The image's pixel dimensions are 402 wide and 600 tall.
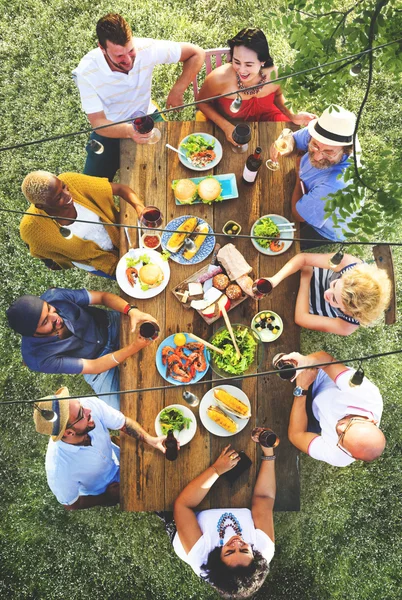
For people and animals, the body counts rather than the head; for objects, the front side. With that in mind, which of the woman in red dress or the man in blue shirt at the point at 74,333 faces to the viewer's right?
the man in blue shirt

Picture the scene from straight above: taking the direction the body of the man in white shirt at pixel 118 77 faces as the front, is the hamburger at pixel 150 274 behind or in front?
in front

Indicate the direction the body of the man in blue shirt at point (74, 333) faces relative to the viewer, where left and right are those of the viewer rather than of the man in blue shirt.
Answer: facing to the right of the viewer

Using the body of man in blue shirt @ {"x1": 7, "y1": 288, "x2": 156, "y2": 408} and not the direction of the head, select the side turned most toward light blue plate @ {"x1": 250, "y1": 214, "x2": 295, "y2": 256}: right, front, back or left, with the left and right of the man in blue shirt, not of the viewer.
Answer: front

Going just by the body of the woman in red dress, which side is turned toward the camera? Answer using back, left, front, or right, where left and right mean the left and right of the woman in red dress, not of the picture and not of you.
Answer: front

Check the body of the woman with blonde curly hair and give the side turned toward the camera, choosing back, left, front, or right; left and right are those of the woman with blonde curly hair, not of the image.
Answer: left

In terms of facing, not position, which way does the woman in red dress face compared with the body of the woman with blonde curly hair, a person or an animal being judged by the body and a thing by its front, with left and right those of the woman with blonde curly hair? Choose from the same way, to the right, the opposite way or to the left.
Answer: to the left

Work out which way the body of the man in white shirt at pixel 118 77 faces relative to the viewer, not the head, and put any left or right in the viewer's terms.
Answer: facing the viewer and to the right of the viewer

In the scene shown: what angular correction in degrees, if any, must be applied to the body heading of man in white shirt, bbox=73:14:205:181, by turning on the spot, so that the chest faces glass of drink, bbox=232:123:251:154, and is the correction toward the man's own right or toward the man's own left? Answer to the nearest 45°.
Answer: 0° — they already face it
